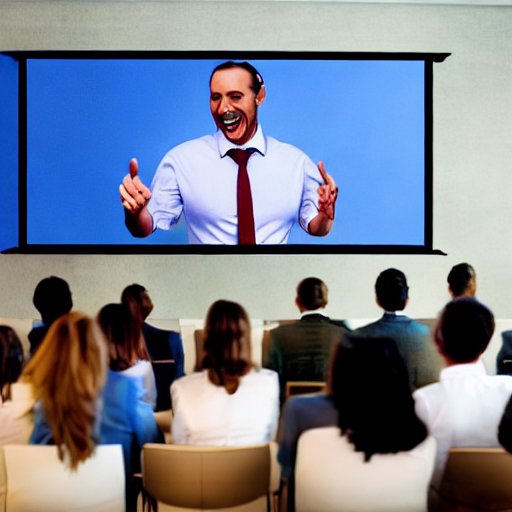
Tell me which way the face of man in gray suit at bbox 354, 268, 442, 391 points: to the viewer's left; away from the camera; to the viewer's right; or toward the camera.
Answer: away from the camera

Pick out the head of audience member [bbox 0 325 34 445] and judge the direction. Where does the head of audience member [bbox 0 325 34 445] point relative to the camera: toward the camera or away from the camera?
away from the camera

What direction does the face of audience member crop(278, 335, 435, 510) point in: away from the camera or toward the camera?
away from the camera

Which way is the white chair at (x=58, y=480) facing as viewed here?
away from the camera

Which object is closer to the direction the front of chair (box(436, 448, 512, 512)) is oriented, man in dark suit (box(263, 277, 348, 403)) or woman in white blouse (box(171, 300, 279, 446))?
the man in dark suit

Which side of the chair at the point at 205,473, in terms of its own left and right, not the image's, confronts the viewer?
back

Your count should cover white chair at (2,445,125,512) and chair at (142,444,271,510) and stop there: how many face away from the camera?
2

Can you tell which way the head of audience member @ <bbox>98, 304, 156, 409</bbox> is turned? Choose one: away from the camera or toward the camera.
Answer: away from the camera

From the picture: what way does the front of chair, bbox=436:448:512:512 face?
away from the camera

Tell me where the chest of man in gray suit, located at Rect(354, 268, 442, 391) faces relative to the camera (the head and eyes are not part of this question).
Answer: away from the camera

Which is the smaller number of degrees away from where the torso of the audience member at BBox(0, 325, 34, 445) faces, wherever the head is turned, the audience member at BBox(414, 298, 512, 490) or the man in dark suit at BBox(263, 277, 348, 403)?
the man in dark suit

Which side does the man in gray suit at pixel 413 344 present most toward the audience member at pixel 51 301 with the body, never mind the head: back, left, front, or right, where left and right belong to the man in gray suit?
left

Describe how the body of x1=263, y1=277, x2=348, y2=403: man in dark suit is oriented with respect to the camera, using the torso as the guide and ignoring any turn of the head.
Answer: away from the camera

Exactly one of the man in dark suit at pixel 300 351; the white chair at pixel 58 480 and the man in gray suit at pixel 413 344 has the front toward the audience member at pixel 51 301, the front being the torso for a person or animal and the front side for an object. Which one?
the white chair

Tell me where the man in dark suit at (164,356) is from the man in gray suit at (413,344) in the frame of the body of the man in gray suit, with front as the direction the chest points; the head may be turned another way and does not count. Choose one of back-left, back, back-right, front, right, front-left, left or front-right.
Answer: left
